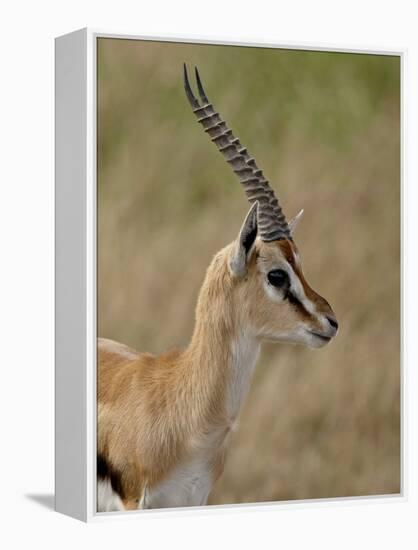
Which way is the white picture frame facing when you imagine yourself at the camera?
facing the viewer and to the right of the viewer
